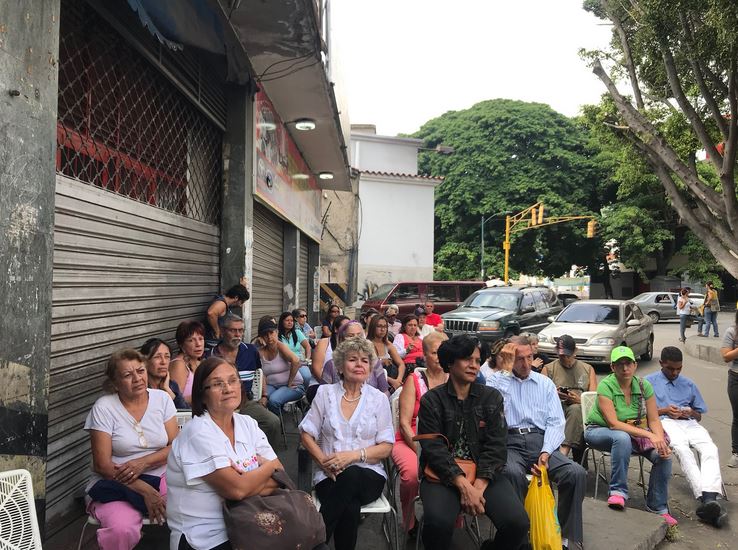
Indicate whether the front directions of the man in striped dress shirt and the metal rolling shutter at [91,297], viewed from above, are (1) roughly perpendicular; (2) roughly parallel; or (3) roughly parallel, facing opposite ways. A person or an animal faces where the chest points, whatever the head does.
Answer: roughly perpendicular

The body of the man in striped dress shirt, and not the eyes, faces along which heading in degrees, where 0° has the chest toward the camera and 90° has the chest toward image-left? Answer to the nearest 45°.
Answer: approximately 0°

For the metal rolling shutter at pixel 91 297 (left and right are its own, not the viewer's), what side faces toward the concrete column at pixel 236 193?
left

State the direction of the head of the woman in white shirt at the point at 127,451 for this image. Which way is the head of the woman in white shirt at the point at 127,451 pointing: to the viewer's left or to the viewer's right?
to the viewer's right

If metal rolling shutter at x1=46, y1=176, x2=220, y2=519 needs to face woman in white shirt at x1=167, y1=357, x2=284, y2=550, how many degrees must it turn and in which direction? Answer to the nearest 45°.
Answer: approximately 45° to its right

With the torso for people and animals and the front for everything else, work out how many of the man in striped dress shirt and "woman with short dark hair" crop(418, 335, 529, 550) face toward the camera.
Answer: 2

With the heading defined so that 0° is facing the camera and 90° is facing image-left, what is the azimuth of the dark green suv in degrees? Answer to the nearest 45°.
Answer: approximately 45°

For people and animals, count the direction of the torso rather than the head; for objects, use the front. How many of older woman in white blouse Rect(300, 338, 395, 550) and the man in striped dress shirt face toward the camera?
2

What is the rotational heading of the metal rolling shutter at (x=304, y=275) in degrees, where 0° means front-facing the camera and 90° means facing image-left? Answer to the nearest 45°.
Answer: approximately 315°

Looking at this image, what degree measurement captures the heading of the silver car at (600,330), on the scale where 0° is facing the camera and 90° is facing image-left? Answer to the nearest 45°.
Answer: approximately 45°
